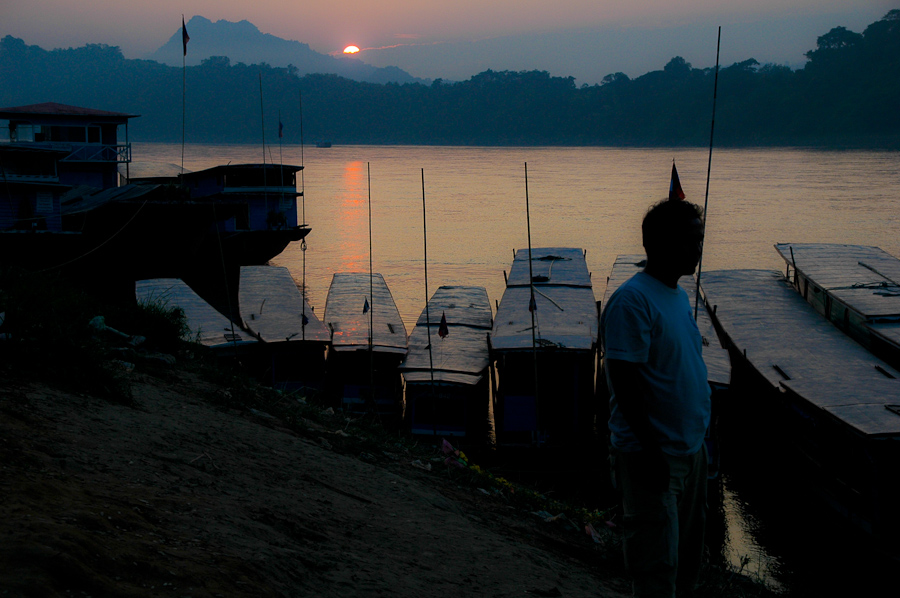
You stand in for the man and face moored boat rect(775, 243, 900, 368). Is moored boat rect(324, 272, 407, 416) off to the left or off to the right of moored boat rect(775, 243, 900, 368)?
left

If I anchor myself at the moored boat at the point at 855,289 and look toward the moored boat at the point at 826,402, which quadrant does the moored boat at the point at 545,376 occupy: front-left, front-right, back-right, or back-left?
front-right

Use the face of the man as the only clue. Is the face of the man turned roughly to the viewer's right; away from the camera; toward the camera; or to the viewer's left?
to the viewer's right

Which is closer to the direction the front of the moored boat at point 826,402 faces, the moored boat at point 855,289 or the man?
the man
